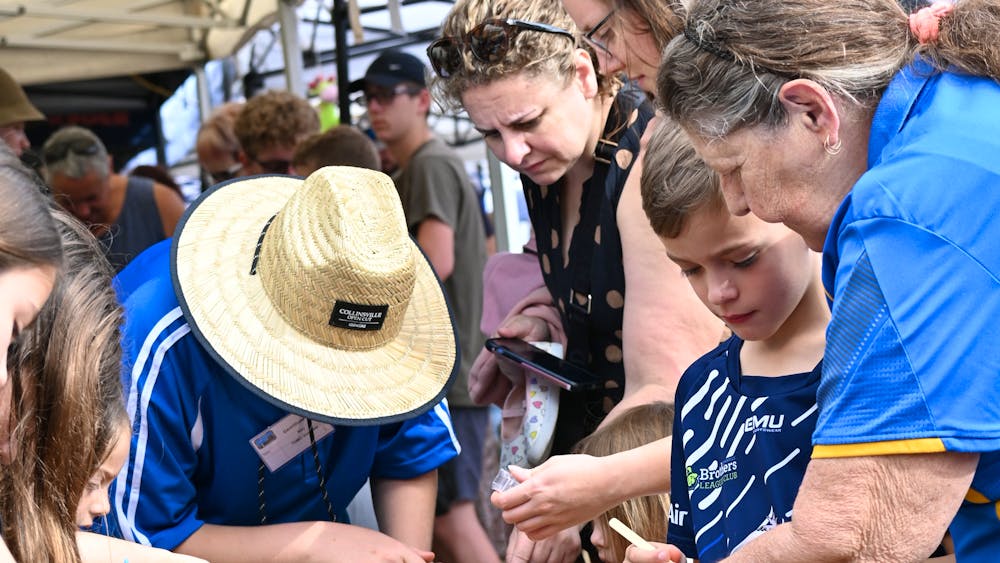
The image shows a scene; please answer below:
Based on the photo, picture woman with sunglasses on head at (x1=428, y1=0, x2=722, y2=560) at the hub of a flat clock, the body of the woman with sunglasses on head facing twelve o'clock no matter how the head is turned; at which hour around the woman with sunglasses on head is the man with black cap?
The man with black cap is roughly at 4 o'clock from the woman with sunglasses on head.

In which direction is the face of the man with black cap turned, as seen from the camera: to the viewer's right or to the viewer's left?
to the viewer's left

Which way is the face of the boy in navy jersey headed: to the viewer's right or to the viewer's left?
to the viewer's left

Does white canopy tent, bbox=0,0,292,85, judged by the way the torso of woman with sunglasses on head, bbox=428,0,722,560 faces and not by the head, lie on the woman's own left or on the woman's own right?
on the woman's own right

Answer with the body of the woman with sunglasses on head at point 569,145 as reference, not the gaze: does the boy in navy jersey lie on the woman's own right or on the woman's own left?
on the woman's own left

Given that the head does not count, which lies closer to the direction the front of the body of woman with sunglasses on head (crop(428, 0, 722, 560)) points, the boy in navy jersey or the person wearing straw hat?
the person wearing straw hat

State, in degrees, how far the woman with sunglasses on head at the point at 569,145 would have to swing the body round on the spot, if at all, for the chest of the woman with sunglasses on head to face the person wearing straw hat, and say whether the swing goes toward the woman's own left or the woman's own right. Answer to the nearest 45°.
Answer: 0° — they already face them

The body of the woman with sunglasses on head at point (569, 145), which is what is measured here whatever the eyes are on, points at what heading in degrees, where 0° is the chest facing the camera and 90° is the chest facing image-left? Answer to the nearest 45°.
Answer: approximately 45°
